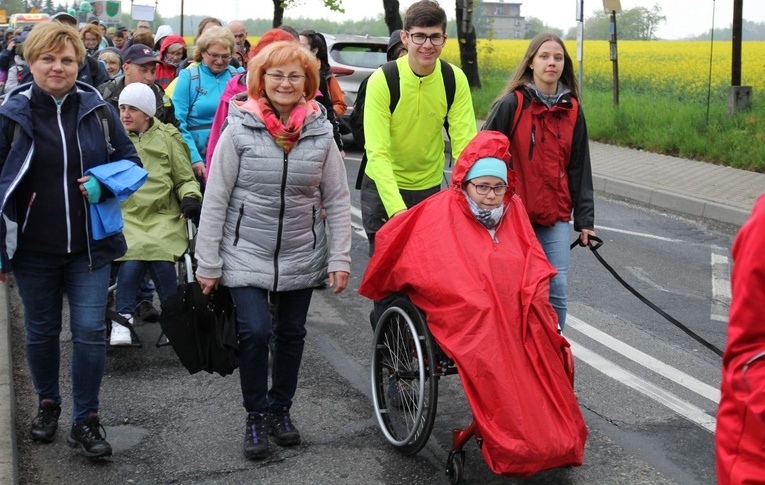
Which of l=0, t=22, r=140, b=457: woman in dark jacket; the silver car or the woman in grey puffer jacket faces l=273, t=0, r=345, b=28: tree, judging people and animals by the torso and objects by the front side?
the silver car

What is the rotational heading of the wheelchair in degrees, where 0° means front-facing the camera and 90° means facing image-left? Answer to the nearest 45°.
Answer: approximately 315°

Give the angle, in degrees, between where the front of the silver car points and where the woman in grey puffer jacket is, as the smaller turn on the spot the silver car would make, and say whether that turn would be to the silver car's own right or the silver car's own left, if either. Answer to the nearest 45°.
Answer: approximately 180°

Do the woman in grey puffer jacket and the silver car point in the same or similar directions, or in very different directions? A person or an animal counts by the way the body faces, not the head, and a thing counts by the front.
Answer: very different directions

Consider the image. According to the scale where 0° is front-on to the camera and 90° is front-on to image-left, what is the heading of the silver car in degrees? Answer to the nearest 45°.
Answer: approximately 180°

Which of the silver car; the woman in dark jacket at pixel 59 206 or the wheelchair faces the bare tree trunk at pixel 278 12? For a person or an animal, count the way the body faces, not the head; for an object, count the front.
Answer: the silver car

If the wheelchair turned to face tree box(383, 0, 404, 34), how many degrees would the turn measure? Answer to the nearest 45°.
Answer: approximately 135° to its left

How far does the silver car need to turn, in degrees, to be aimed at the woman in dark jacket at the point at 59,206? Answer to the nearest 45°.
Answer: approximately 180°

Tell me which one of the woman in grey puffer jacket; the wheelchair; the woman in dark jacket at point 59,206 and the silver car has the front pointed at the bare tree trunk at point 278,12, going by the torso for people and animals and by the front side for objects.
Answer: the silver car

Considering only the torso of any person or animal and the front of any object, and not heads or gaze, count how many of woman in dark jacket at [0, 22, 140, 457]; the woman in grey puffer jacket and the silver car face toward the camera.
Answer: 2

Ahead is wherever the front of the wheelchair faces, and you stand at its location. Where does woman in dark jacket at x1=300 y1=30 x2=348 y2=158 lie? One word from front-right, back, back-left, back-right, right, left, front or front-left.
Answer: back-left
